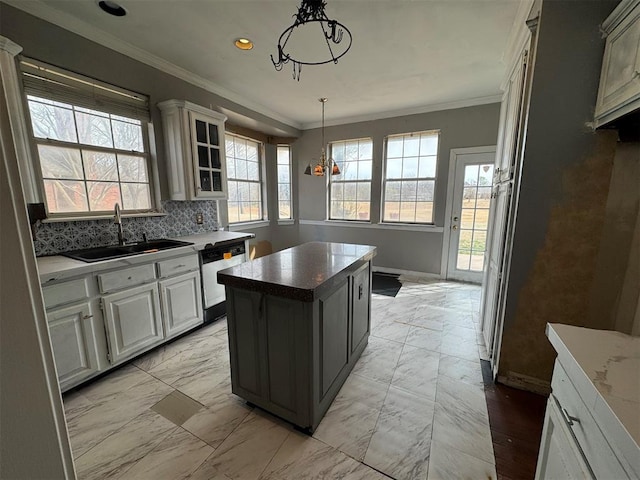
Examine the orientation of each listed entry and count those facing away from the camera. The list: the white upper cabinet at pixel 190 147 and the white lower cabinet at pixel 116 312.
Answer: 0

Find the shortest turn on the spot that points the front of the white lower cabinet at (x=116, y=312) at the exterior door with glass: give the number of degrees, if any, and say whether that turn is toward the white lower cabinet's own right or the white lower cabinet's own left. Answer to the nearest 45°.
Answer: approximately 45° to the white lower cabinet's own left

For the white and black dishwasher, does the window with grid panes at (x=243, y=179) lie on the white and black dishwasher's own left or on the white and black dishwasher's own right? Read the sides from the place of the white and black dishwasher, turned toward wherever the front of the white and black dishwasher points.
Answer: on the white and black dishwasher's own left

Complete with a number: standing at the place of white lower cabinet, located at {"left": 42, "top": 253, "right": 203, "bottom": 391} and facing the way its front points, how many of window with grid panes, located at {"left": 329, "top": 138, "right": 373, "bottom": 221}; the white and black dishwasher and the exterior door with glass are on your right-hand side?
0

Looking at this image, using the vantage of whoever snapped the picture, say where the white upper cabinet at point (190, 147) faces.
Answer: facing the viewer and to the right of the viewer

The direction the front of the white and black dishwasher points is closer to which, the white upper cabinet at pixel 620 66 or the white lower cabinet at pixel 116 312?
the white upper cabinet

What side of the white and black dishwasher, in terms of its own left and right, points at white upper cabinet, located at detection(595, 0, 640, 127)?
front

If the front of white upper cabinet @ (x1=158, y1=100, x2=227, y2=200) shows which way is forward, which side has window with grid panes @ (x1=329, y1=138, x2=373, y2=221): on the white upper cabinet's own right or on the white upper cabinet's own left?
on the white upper cabinet's own left

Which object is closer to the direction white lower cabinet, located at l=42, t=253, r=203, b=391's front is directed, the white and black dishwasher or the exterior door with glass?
the exterior door with glass

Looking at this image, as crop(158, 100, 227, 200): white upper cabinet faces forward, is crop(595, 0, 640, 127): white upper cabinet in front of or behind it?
in front

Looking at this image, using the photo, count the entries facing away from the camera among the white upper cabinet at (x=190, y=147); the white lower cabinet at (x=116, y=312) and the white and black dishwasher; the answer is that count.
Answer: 0

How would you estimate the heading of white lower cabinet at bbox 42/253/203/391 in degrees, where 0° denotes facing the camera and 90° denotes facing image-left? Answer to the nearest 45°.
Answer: approximately 315°

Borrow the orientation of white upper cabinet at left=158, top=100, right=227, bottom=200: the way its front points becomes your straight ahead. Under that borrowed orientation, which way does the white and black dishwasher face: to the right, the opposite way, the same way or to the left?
the same way
